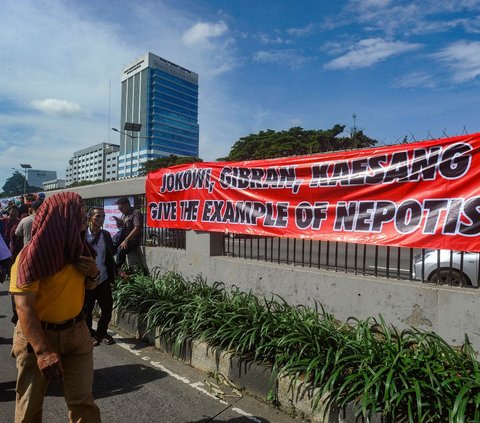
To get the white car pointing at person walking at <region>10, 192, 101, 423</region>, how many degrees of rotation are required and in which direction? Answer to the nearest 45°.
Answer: approximately 45° to its left

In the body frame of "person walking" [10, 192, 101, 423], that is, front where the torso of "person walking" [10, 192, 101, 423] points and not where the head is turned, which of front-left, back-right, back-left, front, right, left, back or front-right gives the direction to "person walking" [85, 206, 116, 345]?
back-left

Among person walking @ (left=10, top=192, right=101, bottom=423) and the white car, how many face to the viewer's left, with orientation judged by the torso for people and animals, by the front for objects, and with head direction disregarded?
1

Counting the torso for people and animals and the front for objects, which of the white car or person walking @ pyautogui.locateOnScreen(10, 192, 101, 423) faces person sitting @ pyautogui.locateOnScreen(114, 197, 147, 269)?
the white car

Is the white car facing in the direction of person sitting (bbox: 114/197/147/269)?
yes

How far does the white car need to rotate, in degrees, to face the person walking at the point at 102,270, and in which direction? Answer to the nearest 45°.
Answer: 0° — it already faces them

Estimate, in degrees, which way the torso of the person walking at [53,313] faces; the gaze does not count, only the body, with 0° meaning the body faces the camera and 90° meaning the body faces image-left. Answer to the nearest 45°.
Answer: approximately 315°

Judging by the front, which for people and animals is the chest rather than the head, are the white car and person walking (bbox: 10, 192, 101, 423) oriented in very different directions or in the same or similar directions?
very different directions

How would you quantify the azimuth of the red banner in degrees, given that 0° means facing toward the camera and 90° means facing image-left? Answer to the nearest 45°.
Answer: approximately 45°

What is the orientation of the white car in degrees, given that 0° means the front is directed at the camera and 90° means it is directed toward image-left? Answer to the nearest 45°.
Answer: approximately 90°
